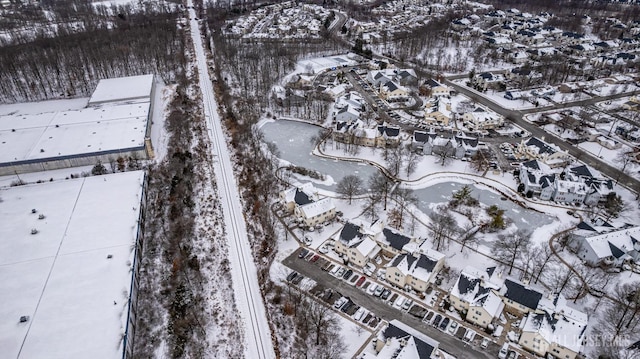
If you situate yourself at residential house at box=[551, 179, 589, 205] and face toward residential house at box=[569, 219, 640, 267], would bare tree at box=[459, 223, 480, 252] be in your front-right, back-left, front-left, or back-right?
front-right

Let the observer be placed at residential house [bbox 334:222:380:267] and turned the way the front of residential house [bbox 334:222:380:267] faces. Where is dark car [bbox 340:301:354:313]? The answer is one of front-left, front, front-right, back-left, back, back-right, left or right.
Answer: front-left

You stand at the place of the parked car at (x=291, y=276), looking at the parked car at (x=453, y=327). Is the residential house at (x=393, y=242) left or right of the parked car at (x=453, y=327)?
left

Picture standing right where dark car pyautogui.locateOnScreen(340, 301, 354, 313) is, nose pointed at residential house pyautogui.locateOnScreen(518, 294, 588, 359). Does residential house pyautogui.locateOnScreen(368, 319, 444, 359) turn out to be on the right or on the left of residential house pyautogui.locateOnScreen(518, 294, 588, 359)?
right

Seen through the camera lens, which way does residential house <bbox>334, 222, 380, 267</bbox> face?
facing the viewer and to the left of the viewer

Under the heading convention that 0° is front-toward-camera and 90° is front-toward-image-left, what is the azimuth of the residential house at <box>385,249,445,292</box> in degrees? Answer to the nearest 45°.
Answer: approximately 45°

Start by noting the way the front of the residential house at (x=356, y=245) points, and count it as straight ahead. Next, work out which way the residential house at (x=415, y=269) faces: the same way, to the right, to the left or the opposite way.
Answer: the same way

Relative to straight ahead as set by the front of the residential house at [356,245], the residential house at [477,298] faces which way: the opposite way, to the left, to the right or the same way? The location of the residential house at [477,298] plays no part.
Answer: the same way

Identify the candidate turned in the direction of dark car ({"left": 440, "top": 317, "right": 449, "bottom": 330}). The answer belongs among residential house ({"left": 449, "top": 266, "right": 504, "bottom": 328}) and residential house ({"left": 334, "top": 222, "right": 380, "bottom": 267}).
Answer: residential house ({"left": 449, "top": 266, "right": 504, "bottom": 328})

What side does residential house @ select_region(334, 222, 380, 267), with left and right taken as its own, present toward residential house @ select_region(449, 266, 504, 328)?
left

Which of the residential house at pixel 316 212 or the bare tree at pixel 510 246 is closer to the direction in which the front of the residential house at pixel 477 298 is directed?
the residential house

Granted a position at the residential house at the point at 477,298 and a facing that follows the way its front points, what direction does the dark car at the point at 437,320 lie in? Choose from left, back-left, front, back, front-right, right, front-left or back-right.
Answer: front

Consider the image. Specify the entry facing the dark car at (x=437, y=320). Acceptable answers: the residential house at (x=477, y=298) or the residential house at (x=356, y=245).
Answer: the residential house at (x=477, y=298)

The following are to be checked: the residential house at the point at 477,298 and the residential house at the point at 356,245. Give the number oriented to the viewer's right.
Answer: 0

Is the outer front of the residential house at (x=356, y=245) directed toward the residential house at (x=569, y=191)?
no

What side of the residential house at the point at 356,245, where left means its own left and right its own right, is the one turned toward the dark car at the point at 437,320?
left

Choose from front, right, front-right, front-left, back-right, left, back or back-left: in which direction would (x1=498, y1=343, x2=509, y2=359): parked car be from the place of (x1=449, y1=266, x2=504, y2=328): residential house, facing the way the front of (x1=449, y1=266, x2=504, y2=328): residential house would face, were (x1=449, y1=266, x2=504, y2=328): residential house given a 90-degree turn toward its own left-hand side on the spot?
front

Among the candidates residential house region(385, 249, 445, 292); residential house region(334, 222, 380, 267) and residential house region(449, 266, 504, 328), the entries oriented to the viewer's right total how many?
0

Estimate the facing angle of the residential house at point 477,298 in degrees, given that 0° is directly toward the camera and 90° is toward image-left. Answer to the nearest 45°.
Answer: approximately 45°
